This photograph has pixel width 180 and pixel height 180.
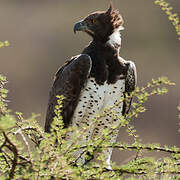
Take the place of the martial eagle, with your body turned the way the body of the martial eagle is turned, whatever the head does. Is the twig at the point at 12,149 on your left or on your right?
on your right

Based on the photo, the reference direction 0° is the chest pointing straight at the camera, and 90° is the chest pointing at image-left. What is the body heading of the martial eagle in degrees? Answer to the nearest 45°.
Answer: approximately 315°
